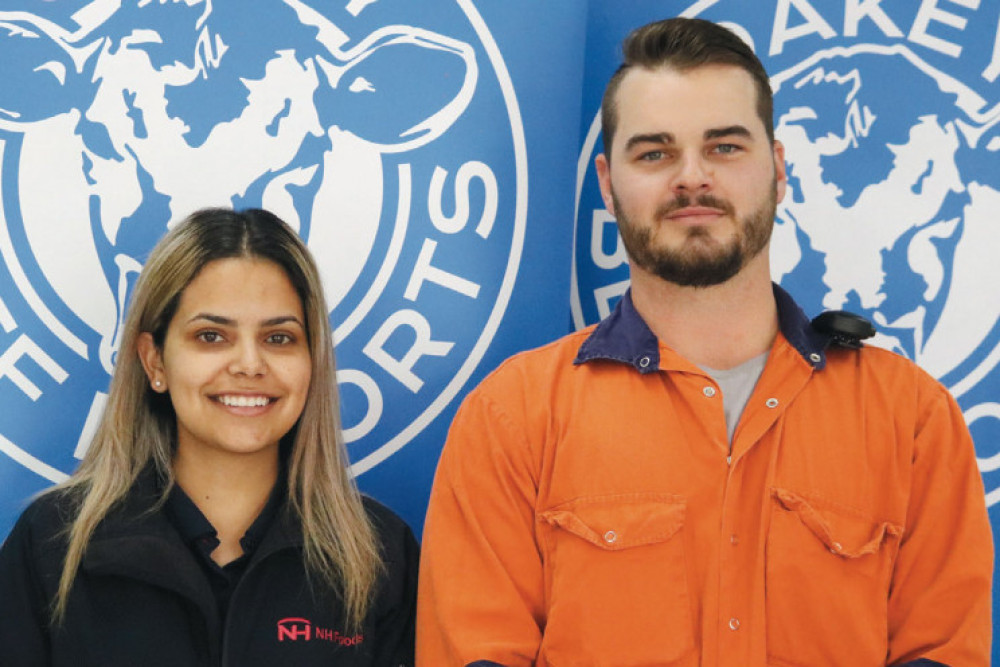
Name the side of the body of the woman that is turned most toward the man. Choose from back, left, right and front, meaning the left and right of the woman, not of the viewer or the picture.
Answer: left

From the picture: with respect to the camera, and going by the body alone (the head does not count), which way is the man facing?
toward the camera

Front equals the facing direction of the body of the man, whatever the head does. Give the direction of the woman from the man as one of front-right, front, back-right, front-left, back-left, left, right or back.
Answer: right

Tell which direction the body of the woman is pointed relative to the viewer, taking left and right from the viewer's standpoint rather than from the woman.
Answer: facing the viewer

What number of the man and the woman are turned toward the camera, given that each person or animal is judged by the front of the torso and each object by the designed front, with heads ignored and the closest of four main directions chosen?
2

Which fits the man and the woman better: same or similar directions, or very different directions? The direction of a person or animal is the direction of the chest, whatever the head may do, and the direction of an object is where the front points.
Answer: same or similar directions
